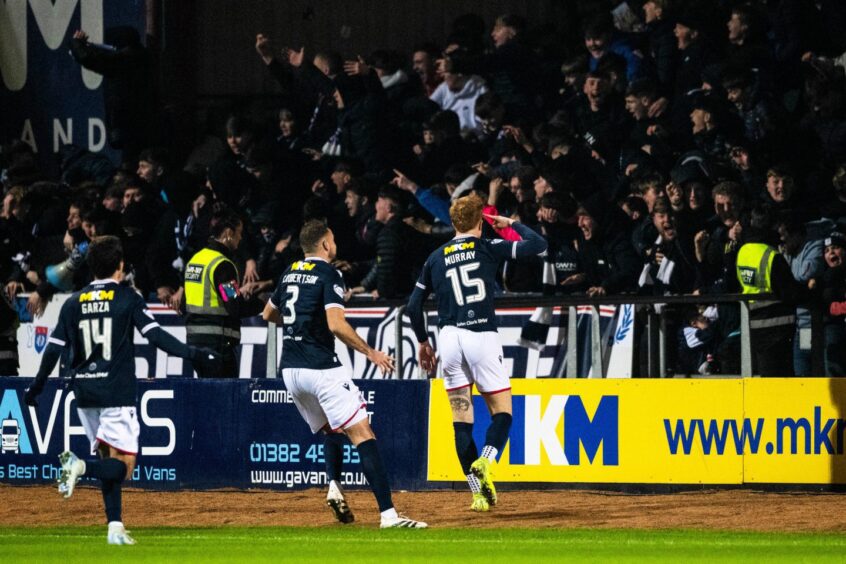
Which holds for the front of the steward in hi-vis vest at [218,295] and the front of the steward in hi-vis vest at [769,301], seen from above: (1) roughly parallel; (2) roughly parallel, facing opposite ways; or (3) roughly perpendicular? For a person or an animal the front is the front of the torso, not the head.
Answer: roughly parallel

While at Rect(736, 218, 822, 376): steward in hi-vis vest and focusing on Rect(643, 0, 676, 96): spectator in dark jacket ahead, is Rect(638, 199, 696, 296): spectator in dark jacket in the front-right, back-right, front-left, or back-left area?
front-left

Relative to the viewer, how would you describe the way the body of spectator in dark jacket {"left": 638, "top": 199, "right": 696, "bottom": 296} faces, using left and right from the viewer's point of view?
facing the viewer and to the left of the viewer

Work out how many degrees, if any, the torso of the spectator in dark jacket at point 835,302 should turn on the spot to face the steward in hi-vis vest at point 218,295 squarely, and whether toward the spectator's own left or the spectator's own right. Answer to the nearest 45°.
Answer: approximately 45° to the spectator's own right

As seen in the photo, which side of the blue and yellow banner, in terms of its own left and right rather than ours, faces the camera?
front

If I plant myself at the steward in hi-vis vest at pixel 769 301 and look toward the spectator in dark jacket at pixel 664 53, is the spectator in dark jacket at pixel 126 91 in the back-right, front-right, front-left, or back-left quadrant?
front-left

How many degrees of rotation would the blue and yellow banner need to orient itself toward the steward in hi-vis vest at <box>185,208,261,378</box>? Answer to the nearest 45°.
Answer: approximately 90° to its right

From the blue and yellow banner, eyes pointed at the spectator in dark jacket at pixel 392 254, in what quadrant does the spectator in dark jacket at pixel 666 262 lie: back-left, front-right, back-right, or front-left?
front-right
